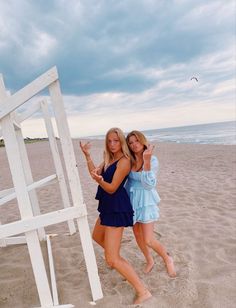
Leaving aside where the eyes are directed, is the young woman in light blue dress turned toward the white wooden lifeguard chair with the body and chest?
yes

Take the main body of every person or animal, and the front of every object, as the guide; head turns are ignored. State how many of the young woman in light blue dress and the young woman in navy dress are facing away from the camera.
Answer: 0

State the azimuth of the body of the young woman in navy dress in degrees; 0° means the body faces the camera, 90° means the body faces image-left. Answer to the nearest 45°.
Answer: approximately 45°

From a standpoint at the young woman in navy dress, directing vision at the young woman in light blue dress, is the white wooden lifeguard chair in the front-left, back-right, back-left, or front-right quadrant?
back-left

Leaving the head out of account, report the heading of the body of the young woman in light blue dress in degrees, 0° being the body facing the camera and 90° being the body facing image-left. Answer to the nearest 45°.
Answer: approximately 45°
